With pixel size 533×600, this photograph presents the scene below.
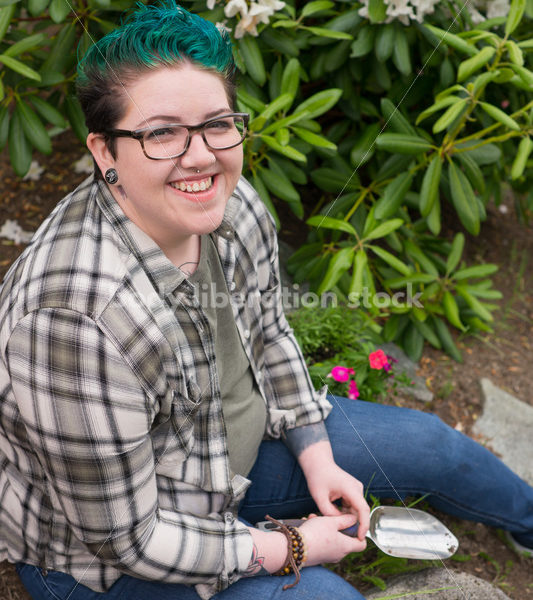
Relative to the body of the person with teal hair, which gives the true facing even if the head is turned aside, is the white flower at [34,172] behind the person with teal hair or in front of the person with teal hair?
behind

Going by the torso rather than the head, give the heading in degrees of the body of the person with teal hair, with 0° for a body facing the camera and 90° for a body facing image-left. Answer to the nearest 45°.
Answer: approximately 315°

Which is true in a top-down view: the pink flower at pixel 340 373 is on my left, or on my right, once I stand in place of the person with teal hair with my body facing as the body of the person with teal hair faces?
on my left

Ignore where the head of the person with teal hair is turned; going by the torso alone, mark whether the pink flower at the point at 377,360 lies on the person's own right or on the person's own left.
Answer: on the person's own left

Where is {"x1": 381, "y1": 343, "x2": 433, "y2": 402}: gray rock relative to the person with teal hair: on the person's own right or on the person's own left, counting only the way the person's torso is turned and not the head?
on the person's own left

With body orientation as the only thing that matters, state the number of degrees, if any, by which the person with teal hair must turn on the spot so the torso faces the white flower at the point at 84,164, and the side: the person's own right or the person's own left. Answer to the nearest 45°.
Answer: approximately 135° to the person's own left
